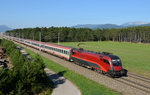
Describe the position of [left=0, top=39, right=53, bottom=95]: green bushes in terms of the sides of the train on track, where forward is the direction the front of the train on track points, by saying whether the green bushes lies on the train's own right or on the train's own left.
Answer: on the train's own right
